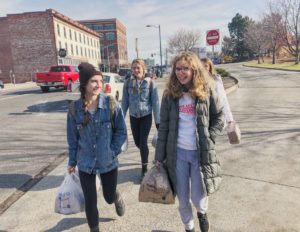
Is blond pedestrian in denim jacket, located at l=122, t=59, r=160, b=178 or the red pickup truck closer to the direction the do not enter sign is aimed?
the blond pedestrian in denim jacket

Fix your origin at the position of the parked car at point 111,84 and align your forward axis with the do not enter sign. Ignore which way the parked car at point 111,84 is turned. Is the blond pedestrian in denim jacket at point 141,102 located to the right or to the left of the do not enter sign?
right

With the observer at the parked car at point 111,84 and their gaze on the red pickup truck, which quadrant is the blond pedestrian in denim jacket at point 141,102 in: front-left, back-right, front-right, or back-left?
back-left

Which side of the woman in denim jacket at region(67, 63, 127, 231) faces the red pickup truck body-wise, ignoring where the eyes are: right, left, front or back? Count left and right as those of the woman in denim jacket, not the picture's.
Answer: back

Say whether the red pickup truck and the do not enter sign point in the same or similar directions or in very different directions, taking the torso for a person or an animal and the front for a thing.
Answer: very different directions

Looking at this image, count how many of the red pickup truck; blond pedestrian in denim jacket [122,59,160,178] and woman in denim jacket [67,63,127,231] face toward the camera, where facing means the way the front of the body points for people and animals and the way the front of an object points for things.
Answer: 2

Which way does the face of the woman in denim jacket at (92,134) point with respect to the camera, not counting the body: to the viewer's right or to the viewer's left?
to the viewer's right

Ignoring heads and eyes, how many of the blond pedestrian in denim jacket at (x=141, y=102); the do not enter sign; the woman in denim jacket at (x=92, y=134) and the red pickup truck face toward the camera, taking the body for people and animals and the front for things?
3

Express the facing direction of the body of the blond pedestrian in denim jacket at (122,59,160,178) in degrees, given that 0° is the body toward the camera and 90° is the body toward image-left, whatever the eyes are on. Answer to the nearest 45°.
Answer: approximately 0°
